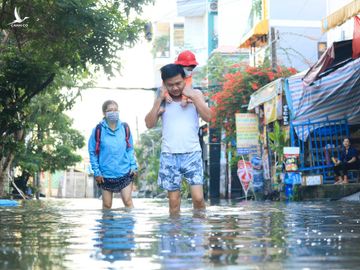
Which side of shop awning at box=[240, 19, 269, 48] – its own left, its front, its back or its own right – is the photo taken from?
left

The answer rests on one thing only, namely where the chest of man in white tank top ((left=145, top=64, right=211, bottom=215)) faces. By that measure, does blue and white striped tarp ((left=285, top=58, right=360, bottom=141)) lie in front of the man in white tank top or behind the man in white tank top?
behind

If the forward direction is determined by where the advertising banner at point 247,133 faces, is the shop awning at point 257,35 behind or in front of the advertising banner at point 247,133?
behind

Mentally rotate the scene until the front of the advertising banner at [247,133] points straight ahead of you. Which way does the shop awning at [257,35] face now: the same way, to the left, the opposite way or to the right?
to the right

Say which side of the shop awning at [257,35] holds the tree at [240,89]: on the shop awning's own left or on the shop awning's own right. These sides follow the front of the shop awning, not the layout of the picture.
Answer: on the shop awning's own left

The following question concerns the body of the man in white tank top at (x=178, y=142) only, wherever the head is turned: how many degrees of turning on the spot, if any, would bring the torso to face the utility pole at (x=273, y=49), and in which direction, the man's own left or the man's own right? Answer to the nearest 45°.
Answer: approximately 180°
